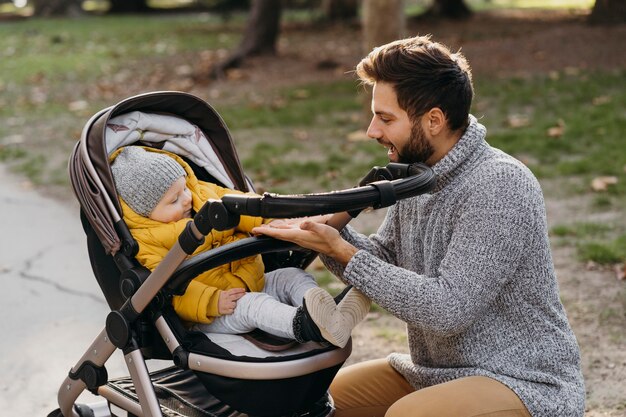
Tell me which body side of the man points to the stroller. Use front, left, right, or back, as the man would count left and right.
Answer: front

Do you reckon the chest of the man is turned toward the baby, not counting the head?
yes

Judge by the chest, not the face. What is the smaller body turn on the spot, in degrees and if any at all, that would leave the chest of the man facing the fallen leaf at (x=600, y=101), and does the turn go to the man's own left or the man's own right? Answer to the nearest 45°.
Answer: approximately 90° to the man's own right

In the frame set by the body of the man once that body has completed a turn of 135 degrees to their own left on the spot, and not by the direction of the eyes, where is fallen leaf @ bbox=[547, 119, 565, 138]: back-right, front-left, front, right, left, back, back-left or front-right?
back-left

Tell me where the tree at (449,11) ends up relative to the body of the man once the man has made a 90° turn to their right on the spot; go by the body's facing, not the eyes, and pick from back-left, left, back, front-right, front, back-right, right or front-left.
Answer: front

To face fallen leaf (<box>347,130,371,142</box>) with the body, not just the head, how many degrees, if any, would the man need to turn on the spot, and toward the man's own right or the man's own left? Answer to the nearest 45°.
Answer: approximately 90° to the man's own right

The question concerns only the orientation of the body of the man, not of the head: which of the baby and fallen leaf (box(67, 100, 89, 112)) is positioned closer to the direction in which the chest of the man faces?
the baby

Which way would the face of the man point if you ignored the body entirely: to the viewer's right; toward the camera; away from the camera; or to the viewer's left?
to the viewer's left

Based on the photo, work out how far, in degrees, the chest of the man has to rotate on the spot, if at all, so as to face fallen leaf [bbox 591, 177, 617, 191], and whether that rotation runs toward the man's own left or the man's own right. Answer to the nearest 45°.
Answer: approximately 90° to the man's own right

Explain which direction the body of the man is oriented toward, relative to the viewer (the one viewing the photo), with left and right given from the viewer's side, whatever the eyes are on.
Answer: facing to the left of the viewer

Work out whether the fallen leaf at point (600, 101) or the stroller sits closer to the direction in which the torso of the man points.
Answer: the stroller

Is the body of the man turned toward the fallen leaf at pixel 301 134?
no

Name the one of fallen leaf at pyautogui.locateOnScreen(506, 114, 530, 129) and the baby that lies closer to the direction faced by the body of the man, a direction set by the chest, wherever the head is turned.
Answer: the baby

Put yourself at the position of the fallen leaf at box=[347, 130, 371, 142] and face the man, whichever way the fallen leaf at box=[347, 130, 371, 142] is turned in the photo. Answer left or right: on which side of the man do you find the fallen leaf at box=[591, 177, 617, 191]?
left

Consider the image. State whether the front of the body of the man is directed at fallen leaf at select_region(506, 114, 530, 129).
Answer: no

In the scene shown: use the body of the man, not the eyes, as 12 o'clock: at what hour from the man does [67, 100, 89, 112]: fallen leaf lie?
The fallen leaf is roughly at 2 o'clock from the man.
